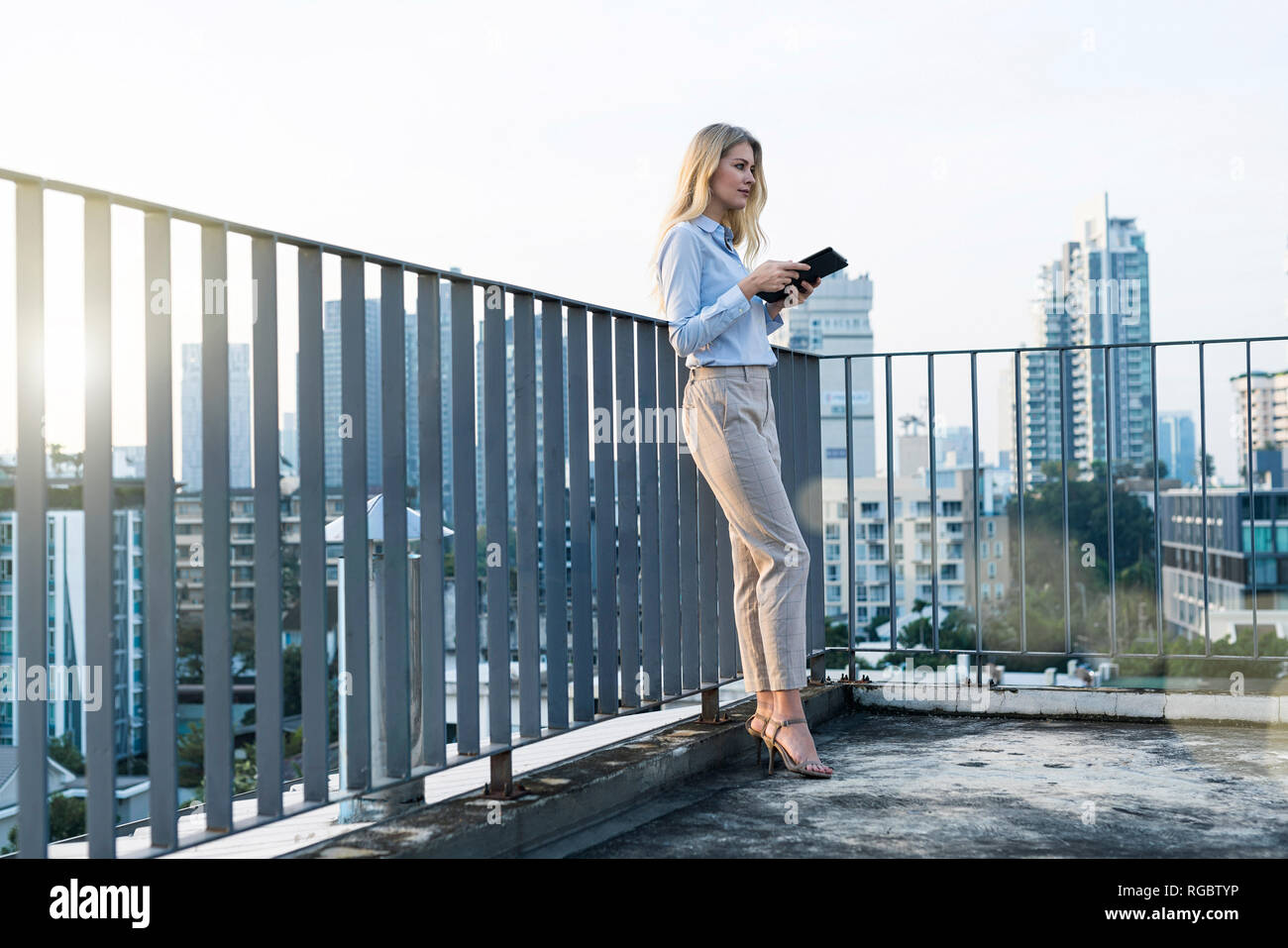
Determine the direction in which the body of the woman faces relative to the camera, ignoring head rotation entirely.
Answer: to the viewer's right
